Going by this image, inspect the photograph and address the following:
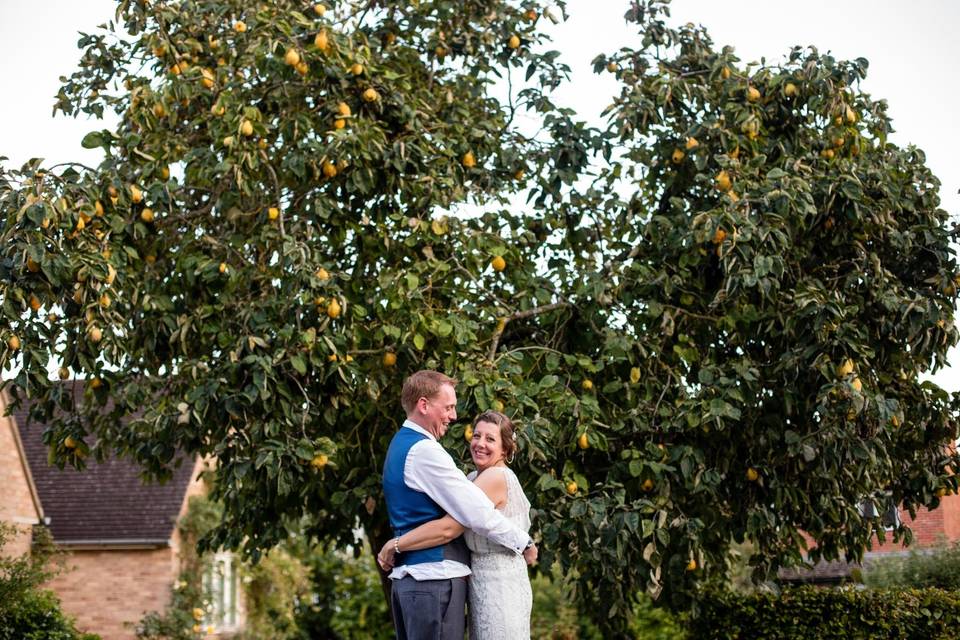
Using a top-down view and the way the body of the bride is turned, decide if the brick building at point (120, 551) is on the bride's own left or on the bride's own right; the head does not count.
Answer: on the bride's own right

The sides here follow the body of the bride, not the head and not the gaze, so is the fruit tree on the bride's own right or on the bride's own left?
on the bride's own right

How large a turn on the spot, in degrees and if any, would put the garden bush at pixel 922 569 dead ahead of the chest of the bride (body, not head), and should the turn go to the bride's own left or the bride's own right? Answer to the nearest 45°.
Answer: approximately 135° to the bride's own right

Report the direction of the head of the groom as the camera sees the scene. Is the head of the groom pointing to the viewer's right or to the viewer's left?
to the viewer's right

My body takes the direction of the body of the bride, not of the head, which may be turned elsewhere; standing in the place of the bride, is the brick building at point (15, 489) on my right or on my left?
on my right

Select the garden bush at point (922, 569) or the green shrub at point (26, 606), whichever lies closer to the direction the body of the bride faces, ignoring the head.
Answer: the green shrub

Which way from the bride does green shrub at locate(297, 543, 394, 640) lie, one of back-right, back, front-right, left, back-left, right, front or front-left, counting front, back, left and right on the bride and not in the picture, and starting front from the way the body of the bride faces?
right

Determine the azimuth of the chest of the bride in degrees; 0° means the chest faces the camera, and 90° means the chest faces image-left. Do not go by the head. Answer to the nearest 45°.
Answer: approximately 90°
